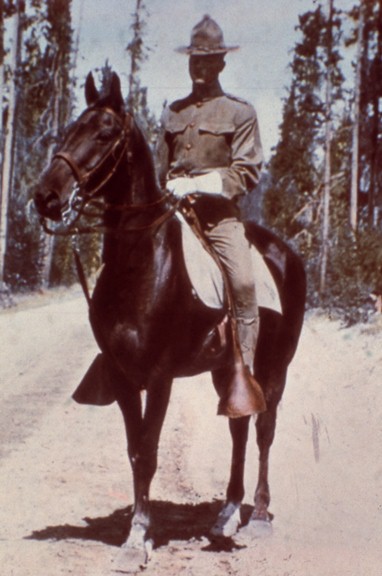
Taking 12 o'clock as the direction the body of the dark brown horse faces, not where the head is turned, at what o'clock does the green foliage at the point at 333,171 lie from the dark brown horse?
The green foliage is roughly at 5 o'clock from the dark brown horse.

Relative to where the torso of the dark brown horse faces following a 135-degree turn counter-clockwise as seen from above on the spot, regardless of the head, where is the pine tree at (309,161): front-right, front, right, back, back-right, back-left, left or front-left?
left

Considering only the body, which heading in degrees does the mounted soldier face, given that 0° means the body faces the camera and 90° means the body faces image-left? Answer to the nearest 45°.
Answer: approximately 45°
